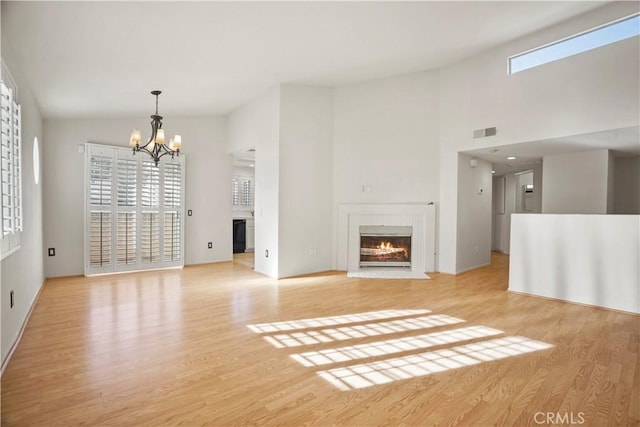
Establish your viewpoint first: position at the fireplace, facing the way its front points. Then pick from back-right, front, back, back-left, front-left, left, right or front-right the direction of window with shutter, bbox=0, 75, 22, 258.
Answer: front-right

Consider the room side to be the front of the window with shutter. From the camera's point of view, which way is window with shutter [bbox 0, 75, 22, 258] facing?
to the viewer's right

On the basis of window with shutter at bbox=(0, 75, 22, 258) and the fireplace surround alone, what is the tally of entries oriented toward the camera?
1

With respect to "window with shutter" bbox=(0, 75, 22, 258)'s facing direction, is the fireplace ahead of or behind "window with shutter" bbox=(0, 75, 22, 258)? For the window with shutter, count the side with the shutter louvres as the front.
ahead

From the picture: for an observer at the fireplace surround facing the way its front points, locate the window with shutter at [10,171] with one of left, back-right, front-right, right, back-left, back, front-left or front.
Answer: front-right

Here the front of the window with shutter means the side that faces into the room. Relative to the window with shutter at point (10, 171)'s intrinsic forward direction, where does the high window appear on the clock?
The high window is roughly at 1 o'clock from the window with shutter.

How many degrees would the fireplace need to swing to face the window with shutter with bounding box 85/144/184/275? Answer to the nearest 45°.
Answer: approximately 90° to its right

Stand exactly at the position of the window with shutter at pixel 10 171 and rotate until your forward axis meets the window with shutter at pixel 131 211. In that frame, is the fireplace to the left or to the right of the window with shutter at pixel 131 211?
right

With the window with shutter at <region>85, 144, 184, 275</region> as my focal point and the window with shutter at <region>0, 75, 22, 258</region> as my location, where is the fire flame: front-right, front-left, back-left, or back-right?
front-right

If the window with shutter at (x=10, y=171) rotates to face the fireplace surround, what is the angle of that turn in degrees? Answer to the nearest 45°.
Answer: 0° — it already faces it

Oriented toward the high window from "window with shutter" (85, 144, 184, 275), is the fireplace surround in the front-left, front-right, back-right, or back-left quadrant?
front-left

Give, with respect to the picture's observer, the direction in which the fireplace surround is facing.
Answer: facing the viewer

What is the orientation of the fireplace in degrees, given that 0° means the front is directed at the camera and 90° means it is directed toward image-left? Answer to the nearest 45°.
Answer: approximately 0°
